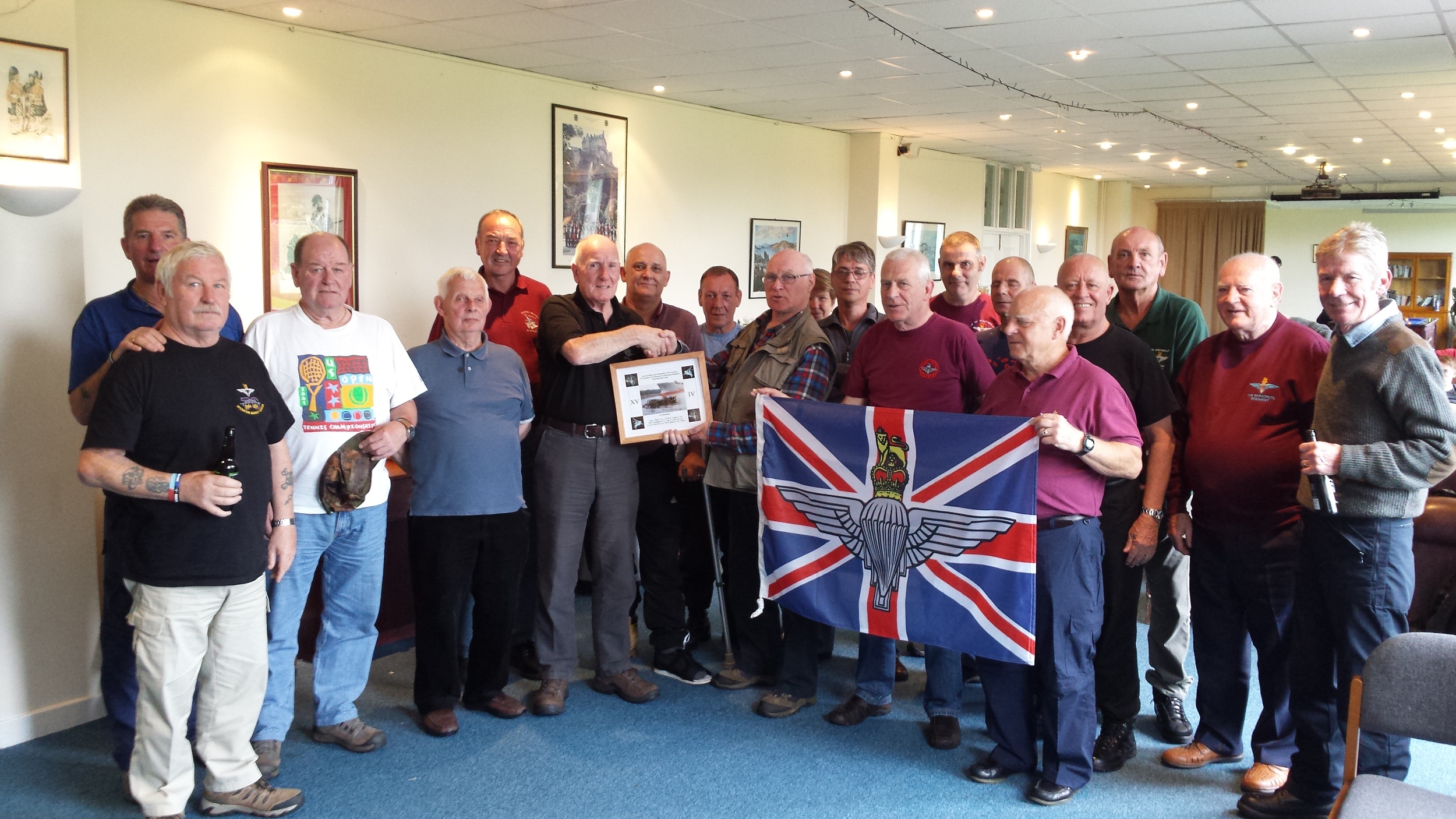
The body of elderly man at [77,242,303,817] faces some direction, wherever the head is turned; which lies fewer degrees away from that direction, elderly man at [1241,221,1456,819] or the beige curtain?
the elderly man

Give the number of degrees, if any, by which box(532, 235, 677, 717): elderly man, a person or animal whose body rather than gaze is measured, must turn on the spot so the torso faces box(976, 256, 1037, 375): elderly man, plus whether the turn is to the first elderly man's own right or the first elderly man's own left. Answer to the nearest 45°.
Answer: approximately 45° to the first elderly man's own left

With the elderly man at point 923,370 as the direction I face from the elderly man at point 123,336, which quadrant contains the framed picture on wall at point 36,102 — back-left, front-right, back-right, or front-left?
back-left

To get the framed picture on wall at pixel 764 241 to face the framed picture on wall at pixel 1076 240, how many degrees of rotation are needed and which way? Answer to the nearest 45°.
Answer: approximately 90° to its left

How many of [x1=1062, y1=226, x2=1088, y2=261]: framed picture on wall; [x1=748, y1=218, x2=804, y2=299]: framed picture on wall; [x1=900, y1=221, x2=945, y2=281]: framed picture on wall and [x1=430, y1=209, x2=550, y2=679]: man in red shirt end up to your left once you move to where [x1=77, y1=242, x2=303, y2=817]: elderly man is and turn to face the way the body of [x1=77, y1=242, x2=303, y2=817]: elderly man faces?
4

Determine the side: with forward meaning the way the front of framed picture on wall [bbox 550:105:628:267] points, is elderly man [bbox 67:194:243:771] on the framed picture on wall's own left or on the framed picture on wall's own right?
on the framed picture on wall's own right
